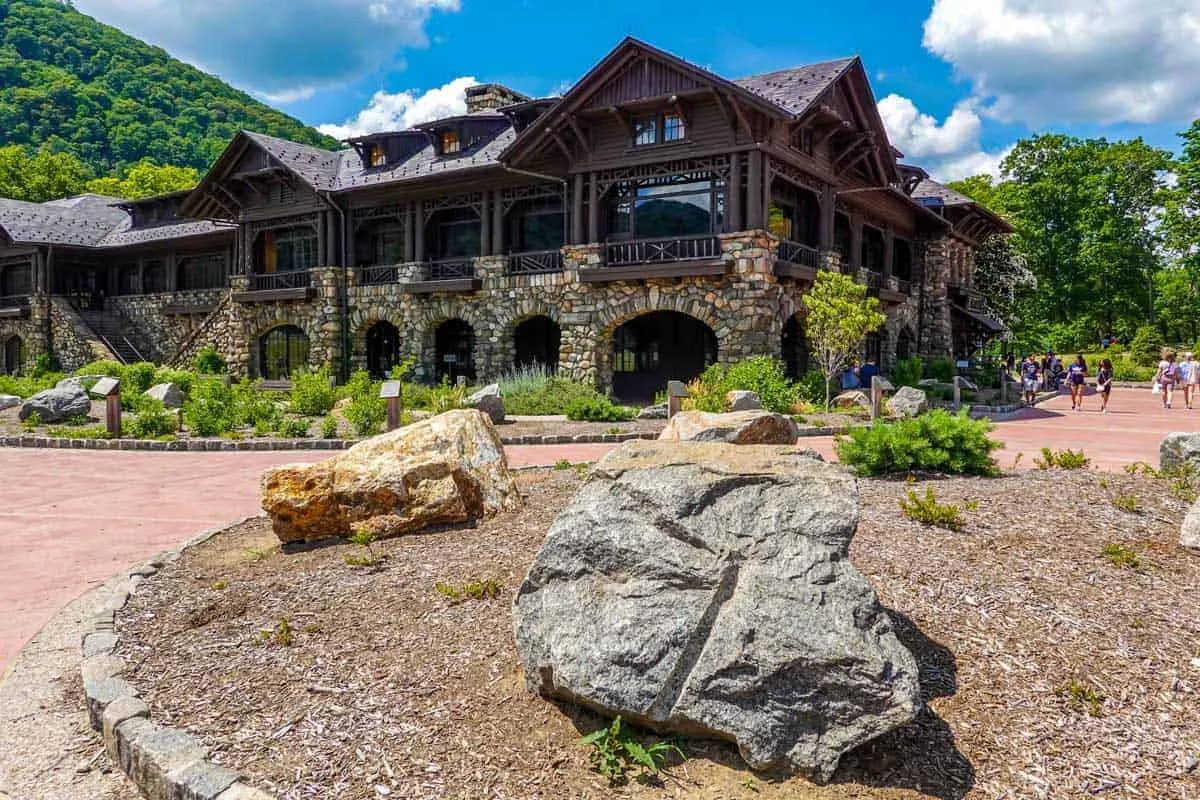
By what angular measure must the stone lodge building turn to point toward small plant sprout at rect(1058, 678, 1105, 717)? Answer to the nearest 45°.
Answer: approximately 45° to its left

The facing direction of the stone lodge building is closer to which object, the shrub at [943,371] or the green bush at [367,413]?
the green bush

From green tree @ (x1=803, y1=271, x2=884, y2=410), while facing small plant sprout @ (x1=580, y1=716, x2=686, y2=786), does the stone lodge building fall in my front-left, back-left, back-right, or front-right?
back-right

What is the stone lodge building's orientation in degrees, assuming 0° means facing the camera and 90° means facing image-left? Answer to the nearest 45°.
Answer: approximately 45°

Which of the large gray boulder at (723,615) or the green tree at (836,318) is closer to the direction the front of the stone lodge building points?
the large gray boulder

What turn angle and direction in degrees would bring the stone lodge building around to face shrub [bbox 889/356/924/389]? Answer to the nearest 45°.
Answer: approximately 135° to its left

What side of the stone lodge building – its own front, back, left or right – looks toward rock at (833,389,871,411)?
left

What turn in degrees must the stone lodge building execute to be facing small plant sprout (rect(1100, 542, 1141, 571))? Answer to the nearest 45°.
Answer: approximately 45° to its left

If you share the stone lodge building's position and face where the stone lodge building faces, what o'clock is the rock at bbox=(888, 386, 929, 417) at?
The rock is roughly at 9 o'clock from the stone lodge building.

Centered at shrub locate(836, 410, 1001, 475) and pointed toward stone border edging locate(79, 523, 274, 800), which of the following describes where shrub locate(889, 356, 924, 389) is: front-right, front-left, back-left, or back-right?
back-right
